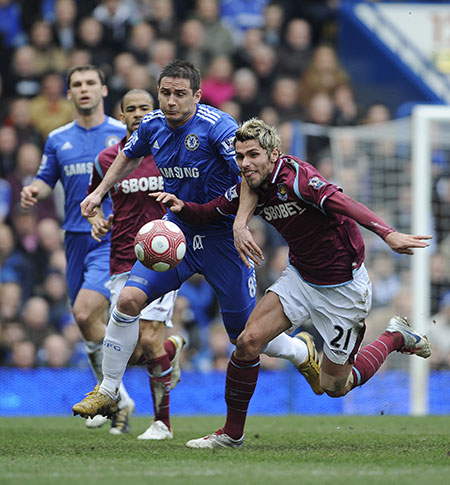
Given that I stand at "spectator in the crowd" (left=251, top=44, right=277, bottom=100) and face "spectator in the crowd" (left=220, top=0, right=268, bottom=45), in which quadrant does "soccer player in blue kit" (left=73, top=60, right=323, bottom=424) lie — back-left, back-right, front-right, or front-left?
back-left

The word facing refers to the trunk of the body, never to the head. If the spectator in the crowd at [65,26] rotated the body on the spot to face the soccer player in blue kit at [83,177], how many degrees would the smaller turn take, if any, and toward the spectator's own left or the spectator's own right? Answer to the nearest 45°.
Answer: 0° — they already face them

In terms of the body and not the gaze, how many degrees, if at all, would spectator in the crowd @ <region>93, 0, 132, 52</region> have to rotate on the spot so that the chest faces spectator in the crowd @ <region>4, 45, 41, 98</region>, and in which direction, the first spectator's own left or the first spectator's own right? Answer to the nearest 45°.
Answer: approximately 90° to the first spectator's own right

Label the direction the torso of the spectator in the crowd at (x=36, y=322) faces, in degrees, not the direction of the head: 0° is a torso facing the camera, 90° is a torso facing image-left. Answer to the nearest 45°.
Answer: approximately 0°

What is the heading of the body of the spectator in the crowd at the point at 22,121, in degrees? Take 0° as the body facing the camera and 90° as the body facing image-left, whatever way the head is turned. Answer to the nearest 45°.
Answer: approximately 0°

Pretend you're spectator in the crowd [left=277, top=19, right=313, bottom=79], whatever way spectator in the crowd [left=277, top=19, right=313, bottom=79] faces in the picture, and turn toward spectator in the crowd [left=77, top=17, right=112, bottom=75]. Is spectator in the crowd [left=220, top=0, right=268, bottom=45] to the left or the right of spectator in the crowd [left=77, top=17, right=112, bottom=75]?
right

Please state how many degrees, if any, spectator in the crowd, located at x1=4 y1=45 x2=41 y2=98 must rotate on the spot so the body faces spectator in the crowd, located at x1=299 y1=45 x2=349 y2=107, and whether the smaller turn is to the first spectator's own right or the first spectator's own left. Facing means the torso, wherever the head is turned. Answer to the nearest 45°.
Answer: approximately 90° to the first spectator's own left
